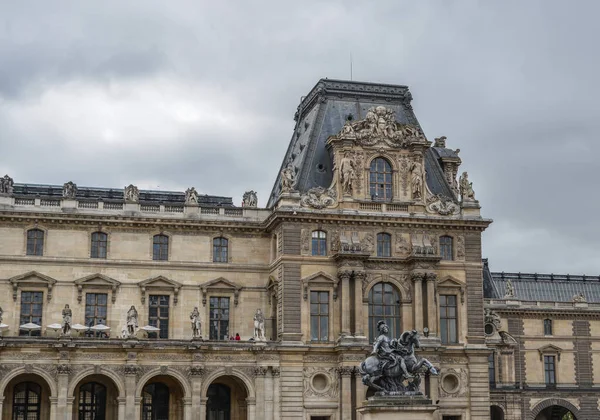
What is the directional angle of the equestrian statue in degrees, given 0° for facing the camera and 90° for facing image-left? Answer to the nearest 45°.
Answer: approximately 270°
